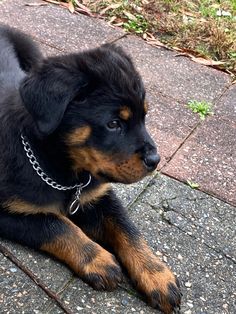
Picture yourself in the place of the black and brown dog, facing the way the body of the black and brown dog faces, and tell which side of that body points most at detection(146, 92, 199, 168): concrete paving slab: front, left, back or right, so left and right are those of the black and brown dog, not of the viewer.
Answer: left

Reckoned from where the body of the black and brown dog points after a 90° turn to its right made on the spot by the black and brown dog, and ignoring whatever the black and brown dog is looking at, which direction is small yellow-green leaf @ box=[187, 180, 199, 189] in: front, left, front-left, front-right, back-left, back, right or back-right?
back

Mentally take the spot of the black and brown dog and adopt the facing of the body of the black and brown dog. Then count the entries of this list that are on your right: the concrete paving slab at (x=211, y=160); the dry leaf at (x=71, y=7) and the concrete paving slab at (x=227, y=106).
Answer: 0

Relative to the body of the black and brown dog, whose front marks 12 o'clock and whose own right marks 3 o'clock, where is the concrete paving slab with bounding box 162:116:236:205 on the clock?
The concrete paving slab is roughly at 9 o'clock from the black and brown dog.

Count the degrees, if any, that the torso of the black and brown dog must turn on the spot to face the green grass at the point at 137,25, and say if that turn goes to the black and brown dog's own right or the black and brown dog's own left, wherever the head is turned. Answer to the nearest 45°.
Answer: approximately 135° to the black and brown dog's own left

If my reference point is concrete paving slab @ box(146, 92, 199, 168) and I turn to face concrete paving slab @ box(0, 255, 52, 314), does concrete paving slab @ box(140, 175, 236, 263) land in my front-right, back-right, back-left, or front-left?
front-left

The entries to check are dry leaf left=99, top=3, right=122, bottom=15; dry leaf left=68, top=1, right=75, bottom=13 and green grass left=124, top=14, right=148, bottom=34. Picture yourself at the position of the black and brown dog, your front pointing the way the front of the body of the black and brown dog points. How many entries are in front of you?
0

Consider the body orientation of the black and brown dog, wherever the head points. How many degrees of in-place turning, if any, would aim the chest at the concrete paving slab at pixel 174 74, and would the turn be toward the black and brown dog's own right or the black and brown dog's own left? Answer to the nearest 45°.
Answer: approximately 135° to the black and brown dog's own left

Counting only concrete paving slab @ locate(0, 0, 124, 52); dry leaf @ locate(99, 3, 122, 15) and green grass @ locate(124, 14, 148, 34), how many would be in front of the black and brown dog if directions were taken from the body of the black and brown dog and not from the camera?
0

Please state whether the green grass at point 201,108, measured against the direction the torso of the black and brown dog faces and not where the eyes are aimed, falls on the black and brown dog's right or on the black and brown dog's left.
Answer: on the black and brown dog's left

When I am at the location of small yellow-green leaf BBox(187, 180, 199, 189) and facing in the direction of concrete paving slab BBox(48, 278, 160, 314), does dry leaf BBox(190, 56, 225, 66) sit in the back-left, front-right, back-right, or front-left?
back-right

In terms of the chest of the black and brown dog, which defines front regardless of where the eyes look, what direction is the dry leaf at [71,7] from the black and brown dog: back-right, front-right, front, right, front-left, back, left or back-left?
back-left

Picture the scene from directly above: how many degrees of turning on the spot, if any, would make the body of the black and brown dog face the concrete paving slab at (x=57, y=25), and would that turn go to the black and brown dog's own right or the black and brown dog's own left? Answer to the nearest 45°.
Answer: approximately 135° to the black and brown dog's own left
